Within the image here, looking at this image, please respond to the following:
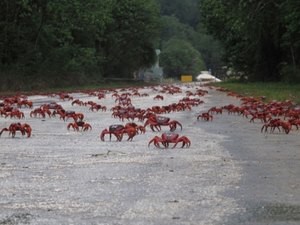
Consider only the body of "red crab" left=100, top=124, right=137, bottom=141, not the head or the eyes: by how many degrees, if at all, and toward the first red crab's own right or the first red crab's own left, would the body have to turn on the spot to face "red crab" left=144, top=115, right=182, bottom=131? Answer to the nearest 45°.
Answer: approximately 90° to the first red crab's own left

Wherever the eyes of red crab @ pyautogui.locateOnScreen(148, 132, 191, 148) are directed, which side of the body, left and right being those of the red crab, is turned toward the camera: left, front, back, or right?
front

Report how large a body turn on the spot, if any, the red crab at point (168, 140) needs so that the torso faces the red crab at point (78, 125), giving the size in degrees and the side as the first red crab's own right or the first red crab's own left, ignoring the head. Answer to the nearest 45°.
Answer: approximately 135° to the first red crab's own right

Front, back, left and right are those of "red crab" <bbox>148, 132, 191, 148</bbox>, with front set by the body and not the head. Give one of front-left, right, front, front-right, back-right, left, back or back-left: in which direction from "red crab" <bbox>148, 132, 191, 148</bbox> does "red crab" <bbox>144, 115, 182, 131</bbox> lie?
back

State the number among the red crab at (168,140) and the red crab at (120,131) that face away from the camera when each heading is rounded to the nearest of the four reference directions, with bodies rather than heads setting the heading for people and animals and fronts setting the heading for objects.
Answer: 0

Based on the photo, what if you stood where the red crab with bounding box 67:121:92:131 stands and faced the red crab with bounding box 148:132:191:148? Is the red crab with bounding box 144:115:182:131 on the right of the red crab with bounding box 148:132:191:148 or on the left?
left

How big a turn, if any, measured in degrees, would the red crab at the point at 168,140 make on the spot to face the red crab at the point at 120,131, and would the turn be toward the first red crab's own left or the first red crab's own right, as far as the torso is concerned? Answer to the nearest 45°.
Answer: approximately 135° to the first red crab's own right

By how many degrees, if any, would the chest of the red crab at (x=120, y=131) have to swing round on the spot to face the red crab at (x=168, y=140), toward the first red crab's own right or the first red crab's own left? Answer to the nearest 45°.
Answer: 0° — it already faces it

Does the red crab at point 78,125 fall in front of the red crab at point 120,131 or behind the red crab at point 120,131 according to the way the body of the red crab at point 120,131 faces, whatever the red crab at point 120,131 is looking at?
behind

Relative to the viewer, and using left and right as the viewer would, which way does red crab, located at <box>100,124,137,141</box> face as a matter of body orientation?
facing the viewer and to the right of the viewer
